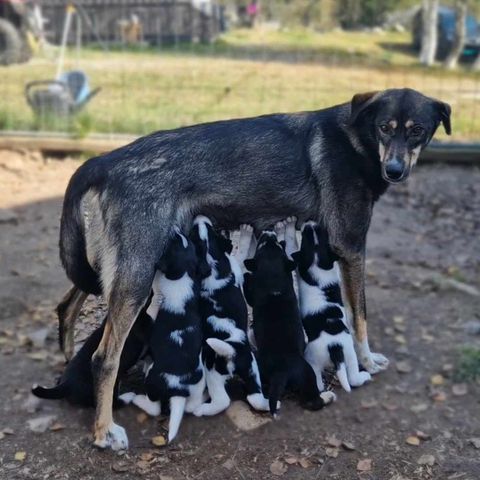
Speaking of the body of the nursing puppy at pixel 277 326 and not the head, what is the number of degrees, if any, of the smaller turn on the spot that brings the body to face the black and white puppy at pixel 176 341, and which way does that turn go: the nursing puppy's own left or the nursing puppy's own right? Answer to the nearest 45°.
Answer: approximately 135° to the nursing puppy's own left

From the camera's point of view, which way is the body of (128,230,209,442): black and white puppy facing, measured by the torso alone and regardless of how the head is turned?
away from the camera

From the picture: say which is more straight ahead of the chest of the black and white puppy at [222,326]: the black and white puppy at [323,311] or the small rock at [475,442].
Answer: the black and white puppy

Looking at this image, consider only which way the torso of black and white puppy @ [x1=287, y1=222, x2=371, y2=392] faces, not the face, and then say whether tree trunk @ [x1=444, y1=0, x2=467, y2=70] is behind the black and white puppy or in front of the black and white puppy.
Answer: in front

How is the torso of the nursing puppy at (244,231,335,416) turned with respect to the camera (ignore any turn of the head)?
away from the camera

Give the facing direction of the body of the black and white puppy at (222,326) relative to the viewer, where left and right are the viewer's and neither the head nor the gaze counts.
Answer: facing away from the viewer

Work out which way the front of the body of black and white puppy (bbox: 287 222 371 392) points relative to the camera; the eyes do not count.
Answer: away from the camera

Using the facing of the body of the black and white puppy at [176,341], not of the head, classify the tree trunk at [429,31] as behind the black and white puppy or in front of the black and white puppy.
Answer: in front

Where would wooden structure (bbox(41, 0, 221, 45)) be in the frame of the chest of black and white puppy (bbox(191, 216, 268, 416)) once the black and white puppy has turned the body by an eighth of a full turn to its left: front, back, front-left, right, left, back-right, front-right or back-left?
front-right

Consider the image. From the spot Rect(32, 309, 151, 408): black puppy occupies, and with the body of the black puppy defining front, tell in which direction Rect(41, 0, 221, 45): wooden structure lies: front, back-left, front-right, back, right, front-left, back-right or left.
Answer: left

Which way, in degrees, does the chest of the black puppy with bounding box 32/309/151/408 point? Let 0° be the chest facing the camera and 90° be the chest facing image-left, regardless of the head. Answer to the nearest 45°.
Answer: approximately 270°

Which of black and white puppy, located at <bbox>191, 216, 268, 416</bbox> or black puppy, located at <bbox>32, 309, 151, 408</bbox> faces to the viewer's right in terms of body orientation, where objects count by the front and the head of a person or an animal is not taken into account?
the black puppy

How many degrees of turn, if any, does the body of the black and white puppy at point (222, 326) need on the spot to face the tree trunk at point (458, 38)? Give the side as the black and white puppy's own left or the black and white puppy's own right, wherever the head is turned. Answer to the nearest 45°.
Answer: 0° — it already faces it

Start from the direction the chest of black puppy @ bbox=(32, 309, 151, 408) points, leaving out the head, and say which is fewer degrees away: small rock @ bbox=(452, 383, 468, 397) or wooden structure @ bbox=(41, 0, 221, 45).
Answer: the small rock

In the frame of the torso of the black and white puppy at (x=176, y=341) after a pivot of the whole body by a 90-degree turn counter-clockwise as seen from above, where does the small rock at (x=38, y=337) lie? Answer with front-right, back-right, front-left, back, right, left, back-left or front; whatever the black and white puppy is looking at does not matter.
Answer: front-right

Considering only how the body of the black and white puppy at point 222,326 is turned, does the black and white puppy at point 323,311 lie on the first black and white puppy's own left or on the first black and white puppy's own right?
on the first black and white puppy's own right

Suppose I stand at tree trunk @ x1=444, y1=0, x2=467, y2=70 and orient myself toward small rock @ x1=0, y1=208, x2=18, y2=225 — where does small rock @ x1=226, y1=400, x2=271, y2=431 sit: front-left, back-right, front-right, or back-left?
front-left
